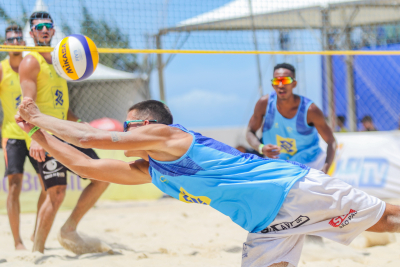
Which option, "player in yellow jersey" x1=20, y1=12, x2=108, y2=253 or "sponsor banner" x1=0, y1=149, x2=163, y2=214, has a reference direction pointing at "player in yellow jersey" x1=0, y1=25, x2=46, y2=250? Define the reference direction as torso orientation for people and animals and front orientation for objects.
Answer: the sponsor banner

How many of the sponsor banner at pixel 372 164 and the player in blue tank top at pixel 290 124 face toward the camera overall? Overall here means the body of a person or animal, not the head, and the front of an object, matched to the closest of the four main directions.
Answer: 2

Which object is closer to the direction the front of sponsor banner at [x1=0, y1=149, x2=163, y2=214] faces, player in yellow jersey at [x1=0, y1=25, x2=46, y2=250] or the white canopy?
the player in yellow jersey

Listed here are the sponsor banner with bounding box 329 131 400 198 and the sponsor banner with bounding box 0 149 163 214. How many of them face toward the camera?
2

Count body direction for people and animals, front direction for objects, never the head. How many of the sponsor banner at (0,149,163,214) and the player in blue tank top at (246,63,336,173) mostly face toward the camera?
2
